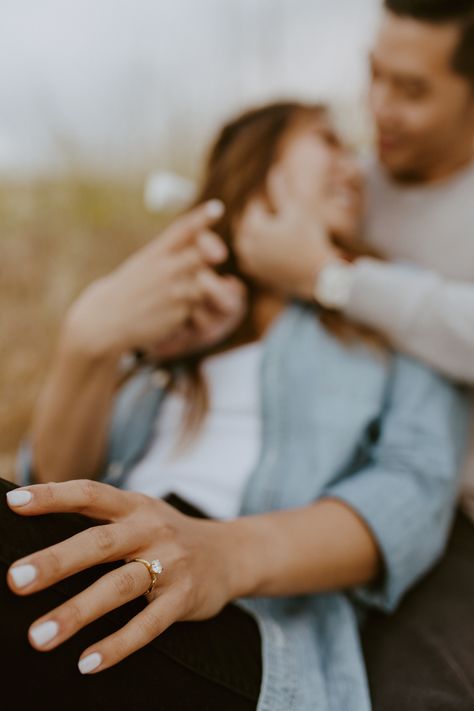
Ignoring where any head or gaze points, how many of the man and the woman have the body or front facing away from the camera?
0

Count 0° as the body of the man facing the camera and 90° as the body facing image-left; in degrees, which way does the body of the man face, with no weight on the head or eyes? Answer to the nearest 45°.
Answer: approximately 45°

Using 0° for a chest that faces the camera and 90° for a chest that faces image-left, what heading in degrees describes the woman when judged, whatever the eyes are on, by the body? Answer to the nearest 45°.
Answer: approximately 45°
